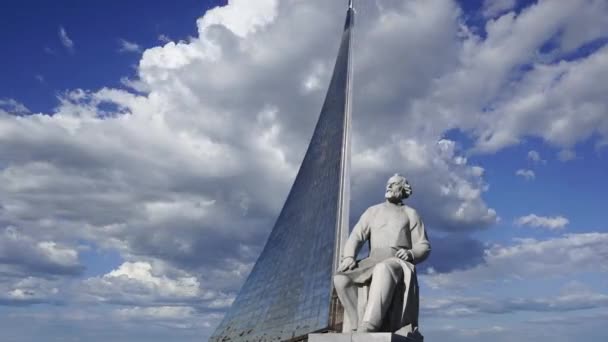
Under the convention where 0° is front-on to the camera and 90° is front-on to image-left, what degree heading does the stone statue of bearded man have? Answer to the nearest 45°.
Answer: approximately 45°

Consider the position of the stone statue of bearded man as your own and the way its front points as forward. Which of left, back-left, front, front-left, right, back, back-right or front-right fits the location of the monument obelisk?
back-right
